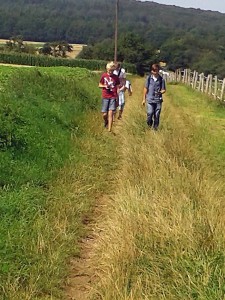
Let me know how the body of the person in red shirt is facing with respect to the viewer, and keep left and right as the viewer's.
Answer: facing the viewer

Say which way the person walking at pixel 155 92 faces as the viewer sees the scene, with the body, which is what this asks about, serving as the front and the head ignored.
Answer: toward the camera
